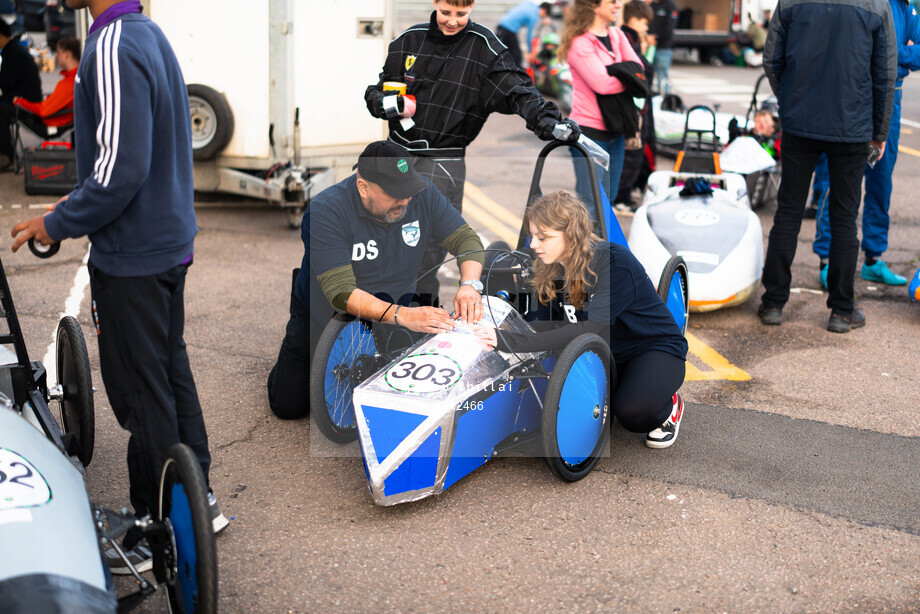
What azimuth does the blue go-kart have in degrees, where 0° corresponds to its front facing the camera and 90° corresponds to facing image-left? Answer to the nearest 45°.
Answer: approximately 45°

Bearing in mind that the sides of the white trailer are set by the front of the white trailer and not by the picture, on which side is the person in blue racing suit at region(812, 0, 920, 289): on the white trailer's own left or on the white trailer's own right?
on the white trailer's own left

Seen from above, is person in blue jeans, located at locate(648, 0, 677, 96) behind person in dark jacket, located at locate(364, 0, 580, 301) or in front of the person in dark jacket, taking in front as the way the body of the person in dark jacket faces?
behind

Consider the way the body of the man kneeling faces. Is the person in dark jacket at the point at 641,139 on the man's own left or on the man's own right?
on the man's own left

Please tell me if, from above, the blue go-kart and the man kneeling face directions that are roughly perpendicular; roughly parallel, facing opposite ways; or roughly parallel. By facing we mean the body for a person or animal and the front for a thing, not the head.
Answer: roughly perpendicular

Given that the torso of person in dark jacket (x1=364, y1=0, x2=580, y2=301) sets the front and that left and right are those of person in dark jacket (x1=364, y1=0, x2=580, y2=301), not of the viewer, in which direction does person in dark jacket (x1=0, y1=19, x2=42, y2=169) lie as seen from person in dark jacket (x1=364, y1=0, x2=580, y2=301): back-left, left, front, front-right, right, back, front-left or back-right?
back-right

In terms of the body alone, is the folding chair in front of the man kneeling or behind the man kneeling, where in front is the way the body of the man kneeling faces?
behind

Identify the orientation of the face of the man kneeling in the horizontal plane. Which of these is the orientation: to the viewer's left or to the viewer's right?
to the viewer's right

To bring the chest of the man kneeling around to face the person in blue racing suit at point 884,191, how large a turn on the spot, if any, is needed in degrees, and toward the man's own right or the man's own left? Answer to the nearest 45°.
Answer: approximately 90° to the man's own left
